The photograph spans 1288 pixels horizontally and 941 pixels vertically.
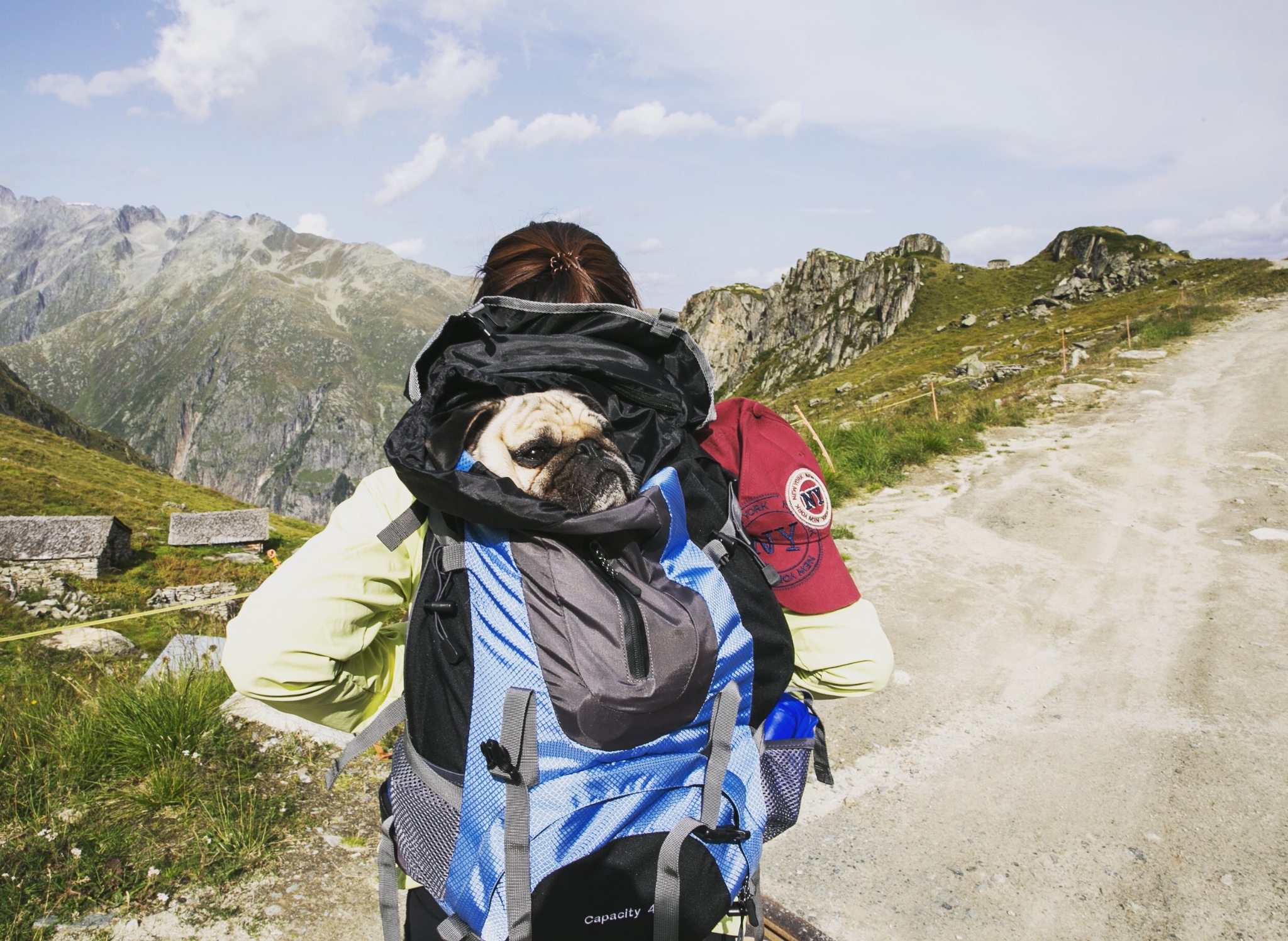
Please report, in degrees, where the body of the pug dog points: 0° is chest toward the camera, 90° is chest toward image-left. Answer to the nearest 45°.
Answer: approximately 315°

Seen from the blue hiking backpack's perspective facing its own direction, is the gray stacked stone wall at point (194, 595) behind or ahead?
behind

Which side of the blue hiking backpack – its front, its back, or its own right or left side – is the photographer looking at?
front

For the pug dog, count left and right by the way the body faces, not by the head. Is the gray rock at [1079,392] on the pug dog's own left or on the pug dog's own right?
on the pug dog's own left

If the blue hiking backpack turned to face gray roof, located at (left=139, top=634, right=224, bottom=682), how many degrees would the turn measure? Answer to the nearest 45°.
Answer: approximately 135° to its right

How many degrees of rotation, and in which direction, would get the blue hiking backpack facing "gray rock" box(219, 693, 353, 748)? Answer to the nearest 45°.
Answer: approximately 135° to its right

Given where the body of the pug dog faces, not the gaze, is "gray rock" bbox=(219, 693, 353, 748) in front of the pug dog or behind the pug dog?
behind
